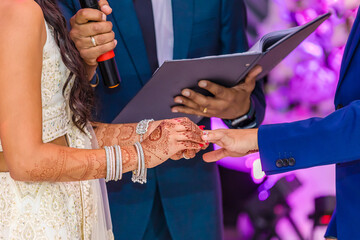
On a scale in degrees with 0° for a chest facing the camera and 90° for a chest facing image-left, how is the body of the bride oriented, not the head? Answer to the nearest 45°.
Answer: approximately 270°

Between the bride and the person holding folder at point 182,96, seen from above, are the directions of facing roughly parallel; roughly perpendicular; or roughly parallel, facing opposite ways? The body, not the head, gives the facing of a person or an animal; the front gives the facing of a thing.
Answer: roughly perpendicular

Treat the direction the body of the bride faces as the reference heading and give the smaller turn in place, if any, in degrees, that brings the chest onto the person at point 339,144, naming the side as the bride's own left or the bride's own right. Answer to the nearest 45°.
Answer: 0° — they already face them

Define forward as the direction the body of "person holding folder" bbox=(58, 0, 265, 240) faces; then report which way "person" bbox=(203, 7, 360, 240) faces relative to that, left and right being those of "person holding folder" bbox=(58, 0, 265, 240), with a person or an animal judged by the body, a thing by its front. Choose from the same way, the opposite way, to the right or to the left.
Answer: to the right

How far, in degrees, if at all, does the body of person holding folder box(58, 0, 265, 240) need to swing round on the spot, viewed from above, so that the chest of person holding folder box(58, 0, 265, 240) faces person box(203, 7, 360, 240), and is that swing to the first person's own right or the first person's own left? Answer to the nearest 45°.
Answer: approximately 45° to the first person's own left

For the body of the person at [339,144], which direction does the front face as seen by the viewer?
to the viewer's left

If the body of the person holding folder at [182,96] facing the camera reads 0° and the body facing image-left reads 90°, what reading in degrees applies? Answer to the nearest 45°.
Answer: approximately 0°

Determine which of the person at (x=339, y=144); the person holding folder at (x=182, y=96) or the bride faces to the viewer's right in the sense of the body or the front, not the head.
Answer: the bride
